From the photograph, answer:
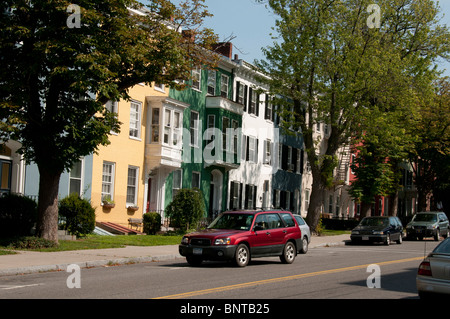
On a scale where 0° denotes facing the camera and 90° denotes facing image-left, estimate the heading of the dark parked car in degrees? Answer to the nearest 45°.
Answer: approximately 45°

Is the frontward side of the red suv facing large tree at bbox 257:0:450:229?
no

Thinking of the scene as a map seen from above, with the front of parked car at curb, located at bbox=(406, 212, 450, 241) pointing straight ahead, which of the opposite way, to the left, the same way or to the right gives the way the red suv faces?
the same way

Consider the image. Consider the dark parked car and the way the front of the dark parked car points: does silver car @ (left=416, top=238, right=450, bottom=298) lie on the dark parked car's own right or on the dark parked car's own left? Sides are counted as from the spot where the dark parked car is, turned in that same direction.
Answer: on the dark parked car's own left

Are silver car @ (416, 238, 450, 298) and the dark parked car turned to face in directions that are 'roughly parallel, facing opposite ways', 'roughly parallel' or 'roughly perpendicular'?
roughly parallel, facing opposite ways

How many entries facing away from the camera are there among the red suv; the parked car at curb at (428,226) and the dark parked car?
0

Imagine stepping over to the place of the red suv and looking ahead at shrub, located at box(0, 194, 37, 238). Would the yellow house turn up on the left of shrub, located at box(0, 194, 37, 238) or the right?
right

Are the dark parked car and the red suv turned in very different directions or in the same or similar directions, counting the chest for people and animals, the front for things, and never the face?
same or similar directions

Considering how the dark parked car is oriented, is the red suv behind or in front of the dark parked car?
in front

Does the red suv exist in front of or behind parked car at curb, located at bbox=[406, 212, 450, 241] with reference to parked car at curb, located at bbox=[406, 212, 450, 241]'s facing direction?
in front

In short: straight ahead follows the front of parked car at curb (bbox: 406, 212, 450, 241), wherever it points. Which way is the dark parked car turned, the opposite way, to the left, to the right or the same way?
the same way

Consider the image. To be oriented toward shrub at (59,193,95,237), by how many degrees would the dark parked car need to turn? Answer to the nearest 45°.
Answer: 0° — it already faces it

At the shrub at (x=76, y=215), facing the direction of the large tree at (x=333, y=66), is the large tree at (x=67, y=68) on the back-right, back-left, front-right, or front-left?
back-right

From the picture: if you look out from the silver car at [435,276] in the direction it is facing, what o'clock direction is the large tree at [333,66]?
The large tree is roughly at 10 o'clock from the silver car.

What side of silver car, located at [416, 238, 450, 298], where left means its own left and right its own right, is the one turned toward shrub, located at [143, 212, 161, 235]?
left

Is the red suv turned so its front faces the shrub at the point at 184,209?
no

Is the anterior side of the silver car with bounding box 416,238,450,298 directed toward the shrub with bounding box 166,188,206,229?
no

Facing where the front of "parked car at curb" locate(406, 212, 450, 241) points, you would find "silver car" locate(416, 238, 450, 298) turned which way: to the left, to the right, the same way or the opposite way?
the opposite way

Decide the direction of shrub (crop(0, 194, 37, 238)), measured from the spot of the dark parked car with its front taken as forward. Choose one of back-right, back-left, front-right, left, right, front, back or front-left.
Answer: front
